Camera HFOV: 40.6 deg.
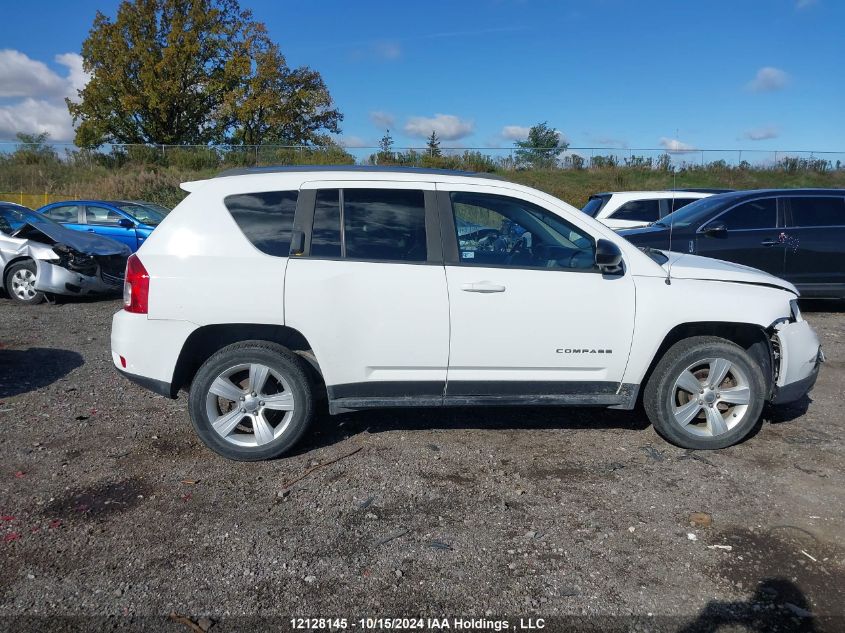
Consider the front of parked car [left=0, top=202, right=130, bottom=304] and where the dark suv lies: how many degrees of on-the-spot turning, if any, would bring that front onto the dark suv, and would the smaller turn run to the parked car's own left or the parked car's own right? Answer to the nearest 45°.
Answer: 0° — it already faces it

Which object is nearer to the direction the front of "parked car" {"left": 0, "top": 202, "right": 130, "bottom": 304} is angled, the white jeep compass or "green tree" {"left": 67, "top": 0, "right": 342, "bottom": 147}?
the white jeep compass

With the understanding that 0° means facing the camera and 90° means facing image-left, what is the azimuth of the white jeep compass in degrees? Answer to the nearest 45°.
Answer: approximately 270°

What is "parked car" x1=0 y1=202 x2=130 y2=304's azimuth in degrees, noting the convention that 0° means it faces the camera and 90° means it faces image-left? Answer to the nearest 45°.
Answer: approximately 315°

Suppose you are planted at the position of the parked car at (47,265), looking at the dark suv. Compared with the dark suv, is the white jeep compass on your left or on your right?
right

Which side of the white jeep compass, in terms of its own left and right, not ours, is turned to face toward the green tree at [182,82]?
left

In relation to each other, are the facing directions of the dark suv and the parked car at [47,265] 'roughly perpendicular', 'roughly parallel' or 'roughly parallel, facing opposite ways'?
roughly parallel, facing opposite ways

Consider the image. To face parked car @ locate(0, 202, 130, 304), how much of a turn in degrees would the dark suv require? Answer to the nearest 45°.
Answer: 0° — it already faces it

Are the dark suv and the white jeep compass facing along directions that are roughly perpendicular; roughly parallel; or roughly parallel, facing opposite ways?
roughly parallel, facing opposite ways

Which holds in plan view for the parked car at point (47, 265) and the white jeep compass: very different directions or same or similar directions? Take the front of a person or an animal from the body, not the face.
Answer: same or similar directions

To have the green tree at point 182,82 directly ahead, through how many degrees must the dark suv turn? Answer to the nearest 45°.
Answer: approximately 45° to its right

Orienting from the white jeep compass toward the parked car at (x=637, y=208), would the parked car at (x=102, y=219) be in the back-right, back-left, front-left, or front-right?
front-left

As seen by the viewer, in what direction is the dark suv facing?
to the viewer's left

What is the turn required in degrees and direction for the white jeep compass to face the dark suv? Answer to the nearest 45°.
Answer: approximately 45° to its left

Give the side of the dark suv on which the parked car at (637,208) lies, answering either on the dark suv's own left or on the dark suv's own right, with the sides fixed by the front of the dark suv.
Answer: on the dark suv's own right
